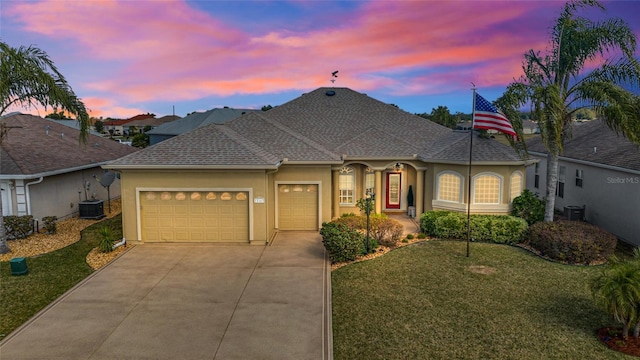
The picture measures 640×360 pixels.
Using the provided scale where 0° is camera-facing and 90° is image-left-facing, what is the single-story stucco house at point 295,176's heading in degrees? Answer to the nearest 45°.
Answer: approximately 0°

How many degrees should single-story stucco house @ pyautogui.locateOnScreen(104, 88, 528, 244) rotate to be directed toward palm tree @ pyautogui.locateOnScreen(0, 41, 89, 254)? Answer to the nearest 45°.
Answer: approximately 90° to its right

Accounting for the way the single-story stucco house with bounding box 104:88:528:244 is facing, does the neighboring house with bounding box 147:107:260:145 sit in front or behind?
behind

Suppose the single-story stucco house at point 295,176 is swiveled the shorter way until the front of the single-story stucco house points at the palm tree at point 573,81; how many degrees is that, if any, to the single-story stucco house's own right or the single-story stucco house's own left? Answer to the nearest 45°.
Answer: approximately 90° to the single-story stucco house's own left

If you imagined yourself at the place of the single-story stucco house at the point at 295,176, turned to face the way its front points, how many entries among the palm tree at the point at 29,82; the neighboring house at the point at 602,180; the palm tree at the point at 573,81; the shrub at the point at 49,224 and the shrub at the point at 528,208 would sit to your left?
3

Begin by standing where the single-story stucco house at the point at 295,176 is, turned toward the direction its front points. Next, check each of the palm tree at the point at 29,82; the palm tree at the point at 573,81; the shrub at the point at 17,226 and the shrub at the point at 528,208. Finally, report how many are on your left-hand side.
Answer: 2

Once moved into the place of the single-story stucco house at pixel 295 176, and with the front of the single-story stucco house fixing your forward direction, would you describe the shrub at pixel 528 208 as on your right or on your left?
on your left

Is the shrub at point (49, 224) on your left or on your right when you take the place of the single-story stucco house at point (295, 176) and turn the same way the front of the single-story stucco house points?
on your right

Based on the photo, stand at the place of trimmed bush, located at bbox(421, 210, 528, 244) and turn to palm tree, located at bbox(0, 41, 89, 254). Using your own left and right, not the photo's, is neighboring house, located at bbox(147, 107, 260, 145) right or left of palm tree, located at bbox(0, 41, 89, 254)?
right

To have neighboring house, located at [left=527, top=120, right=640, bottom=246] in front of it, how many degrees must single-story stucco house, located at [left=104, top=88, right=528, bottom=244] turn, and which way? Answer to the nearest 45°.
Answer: approximately 90° to its left

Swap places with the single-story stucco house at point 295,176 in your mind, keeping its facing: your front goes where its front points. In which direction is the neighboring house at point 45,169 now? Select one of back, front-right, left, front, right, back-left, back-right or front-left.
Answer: right

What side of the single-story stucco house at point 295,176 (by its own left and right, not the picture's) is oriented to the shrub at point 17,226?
right
